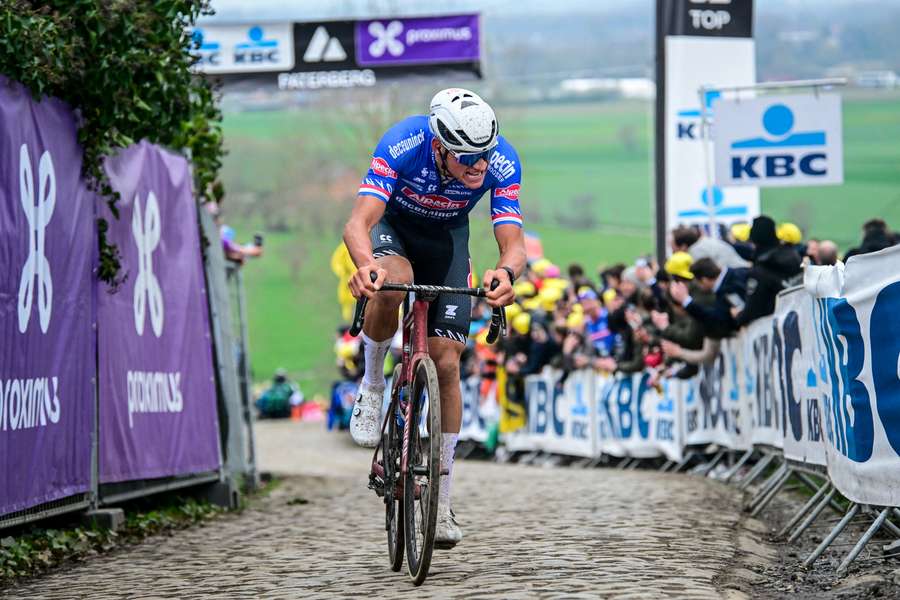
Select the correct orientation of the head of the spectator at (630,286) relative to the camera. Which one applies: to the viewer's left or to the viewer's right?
to the viewer's left

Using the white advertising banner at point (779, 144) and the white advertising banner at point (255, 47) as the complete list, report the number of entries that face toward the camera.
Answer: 2

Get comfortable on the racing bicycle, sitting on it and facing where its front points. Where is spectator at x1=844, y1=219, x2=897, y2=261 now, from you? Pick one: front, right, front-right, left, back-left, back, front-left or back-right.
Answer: back-left

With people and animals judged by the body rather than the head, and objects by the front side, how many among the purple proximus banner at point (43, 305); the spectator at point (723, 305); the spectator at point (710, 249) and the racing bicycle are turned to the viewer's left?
2

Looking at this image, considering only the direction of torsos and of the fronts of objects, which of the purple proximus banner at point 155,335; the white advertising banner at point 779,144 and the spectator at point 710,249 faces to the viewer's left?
the spectator

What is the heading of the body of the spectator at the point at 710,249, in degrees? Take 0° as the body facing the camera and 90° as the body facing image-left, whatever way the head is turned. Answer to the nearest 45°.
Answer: approximately 90°

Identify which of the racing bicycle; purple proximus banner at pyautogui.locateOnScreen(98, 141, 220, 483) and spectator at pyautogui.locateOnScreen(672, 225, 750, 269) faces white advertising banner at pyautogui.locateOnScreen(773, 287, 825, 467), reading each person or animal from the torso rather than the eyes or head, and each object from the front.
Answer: the purple proximus banner

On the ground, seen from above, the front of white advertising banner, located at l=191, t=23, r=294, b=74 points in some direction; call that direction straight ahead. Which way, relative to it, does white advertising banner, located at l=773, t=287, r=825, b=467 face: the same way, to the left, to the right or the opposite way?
to the right

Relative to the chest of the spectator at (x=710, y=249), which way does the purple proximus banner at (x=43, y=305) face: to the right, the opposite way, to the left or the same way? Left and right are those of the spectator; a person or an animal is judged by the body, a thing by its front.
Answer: the opposite way

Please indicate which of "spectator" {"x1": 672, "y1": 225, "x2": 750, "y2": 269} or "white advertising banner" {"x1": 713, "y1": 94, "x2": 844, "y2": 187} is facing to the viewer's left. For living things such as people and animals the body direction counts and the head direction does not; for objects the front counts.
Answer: the spectator

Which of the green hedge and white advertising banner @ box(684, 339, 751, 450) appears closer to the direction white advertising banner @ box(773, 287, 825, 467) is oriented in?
the green hedge
